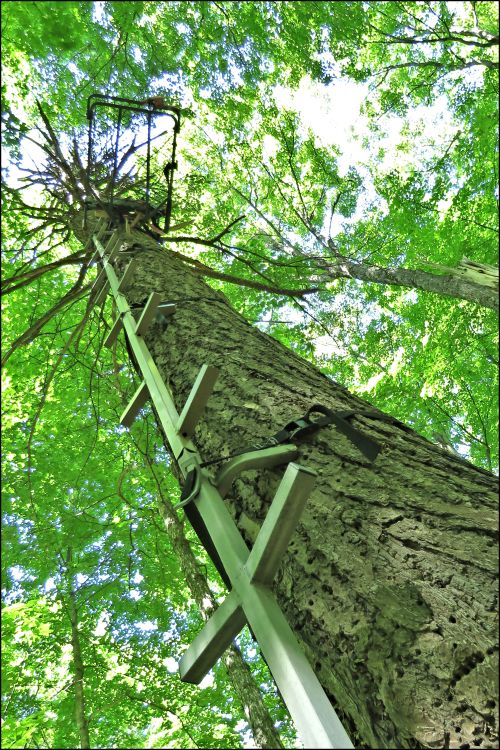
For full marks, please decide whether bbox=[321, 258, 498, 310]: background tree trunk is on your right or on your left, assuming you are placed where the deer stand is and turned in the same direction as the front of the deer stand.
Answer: on your left

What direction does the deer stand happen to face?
toward the camera
